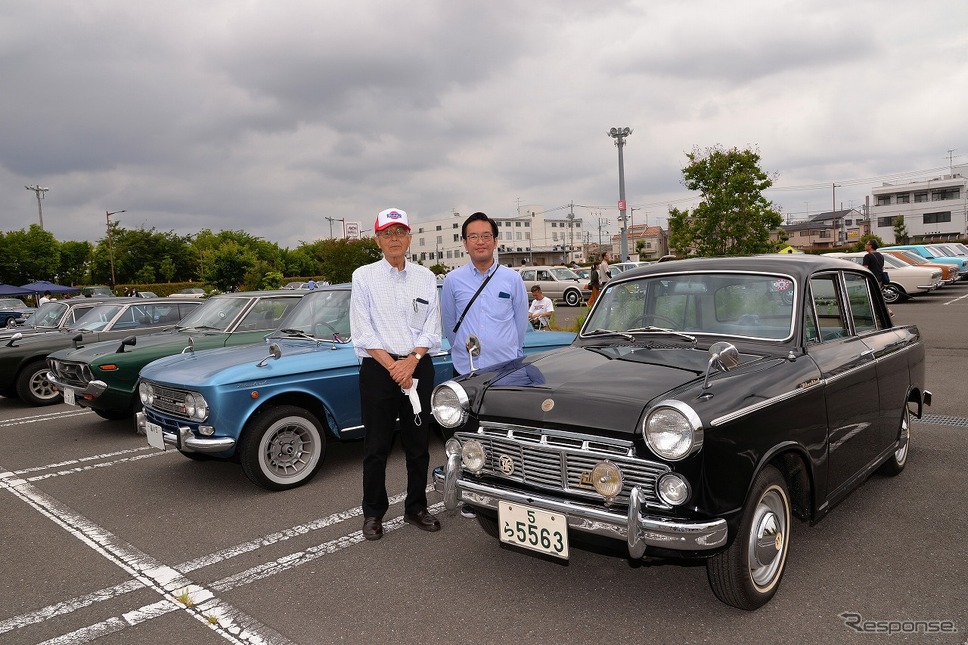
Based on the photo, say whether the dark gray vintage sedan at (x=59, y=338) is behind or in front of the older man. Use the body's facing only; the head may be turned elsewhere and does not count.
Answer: behind

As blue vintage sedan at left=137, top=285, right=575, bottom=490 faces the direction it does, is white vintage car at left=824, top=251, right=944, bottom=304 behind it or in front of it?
behind

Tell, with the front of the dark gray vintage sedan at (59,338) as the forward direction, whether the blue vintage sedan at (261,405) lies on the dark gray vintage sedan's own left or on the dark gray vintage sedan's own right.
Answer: on the dark gray vintage sedan's own left

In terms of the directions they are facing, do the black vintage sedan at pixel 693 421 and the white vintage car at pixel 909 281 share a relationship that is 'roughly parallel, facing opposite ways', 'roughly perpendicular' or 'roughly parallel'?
roughly perpendicular

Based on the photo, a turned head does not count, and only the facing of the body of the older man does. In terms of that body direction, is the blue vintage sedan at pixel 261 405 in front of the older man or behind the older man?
behind

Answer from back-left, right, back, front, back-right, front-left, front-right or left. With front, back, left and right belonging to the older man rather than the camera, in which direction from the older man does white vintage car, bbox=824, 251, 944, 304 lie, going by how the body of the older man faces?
back-left

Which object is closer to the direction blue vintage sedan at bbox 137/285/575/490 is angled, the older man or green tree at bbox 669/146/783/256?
the older man

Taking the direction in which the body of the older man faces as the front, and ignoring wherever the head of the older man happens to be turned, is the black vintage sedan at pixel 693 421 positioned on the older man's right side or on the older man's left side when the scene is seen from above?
on the older man's left side

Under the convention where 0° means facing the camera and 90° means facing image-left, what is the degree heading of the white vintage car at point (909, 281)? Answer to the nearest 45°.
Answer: approximately 135°

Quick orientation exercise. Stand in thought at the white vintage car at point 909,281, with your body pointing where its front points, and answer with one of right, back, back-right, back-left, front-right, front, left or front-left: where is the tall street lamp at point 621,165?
back-left

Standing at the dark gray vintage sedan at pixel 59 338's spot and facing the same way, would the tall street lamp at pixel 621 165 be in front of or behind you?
behind
